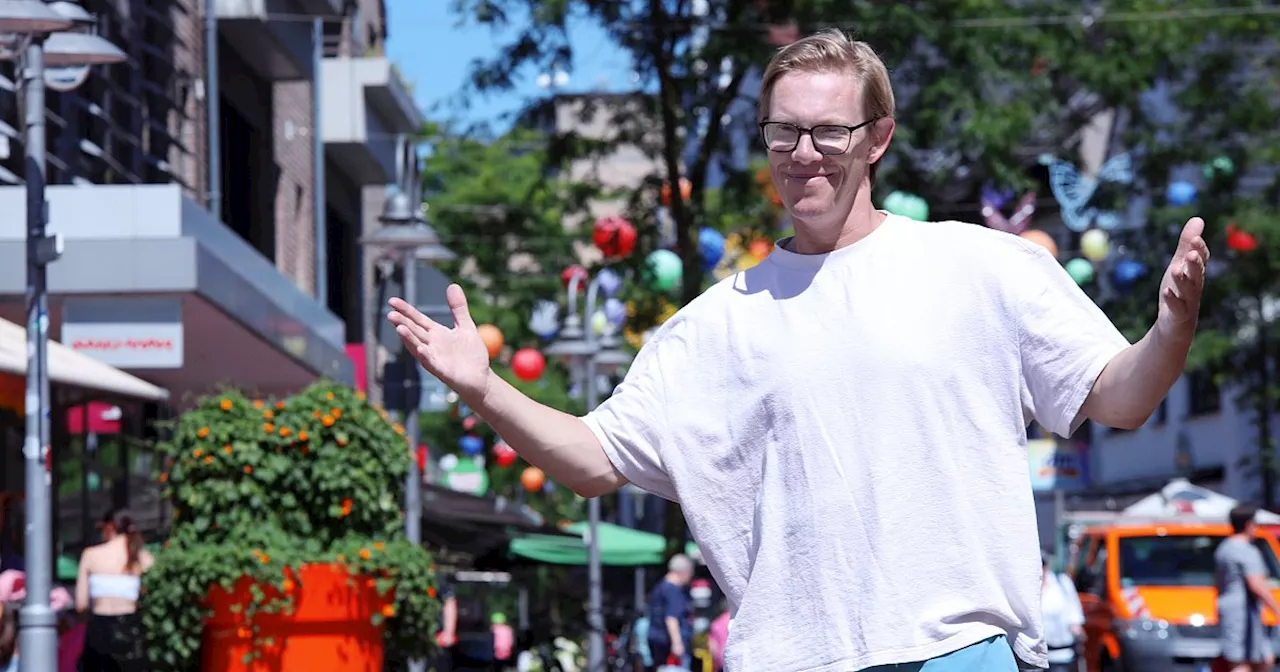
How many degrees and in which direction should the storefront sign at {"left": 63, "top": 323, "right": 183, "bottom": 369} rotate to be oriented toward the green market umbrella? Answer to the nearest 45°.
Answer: approximately 135° to its left

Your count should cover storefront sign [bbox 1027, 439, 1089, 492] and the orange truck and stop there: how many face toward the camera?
2

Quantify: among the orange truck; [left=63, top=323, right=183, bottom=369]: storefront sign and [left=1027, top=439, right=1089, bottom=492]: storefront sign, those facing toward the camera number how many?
3

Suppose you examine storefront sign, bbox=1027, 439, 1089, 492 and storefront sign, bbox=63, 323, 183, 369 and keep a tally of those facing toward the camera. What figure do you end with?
2

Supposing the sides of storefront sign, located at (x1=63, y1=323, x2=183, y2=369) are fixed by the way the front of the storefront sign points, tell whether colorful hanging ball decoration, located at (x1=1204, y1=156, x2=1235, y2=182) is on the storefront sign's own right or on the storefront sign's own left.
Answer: on the storefront sign's own left

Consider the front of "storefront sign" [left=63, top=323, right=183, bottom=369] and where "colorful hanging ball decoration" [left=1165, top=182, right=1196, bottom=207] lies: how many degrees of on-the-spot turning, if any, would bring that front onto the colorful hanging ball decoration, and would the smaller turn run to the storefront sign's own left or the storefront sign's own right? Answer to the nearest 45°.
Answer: approximately 135° to the storefront sign's own left

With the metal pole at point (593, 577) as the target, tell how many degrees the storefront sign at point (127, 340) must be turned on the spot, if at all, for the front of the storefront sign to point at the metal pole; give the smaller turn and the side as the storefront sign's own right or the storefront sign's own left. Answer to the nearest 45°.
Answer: approximately 135° to the storefront sign's own left

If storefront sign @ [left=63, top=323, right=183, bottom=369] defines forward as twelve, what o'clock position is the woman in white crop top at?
The woman in white crop top is roughly at 12 o'clock from the storefront sign.

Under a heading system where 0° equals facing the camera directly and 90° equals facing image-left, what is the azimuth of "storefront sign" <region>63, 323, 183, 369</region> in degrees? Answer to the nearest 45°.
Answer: approximately 0°
